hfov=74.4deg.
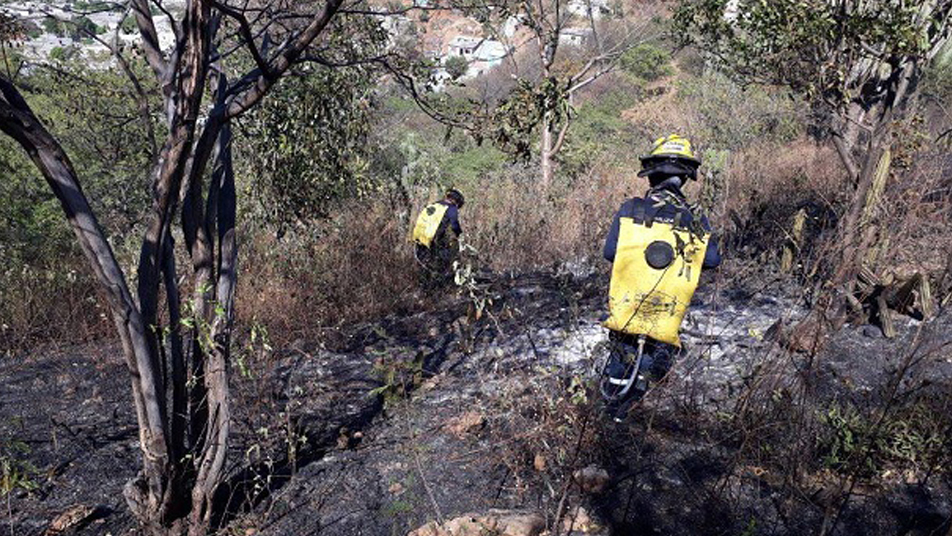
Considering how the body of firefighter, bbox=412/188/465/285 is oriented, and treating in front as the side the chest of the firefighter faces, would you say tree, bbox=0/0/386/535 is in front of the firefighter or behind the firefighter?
behind

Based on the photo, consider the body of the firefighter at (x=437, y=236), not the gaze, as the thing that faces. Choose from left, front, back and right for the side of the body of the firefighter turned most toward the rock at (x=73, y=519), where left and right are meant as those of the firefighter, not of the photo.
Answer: back

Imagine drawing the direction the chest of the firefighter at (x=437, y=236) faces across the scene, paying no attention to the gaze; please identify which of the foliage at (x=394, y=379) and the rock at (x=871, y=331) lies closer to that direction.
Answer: the rock

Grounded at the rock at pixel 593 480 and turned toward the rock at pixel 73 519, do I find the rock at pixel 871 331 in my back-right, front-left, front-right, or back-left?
back-right

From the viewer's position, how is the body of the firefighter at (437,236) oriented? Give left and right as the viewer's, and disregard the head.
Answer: facing away from the viewer and to the right of the viewer

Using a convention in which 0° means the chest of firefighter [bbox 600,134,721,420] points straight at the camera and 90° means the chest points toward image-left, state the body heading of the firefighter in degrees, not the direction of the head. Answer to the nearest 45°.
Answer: approximately 180°

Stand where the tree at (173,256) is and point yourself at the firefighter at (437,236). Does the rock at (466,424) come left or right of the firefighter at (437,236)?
right

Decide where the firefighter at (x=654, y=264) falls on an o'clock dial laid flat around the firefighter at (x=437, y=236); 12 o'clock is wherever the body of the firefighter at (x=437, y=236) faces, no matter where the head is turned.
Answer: the firefighter at (x=654, y=264) is roughly at 4 o'clock from the firefighter at (x=437, y=236).

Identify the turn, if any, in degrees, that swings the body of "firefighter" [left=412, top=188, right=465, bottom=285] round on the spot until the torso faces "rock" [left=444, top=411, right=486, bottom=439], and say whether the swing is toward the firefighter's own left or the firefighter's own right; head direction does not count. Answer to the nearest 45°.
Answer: approximately 135° to the firefighter's own right

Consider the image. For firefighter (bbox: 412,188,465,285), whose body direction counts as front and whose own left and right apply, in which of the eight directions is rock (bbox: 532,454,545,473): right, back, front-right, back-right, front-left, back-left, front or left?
back-right

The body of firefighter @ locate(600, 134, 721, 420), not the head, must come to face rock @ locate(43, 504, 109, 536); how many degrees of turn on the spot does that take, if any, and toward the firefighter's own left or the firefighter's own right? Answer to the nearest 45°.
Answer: approximately 135° to the firefighter's own left

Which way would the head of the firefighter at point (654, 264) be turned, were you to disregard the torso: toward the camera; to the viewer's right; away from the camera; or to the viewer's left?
away from the camera
